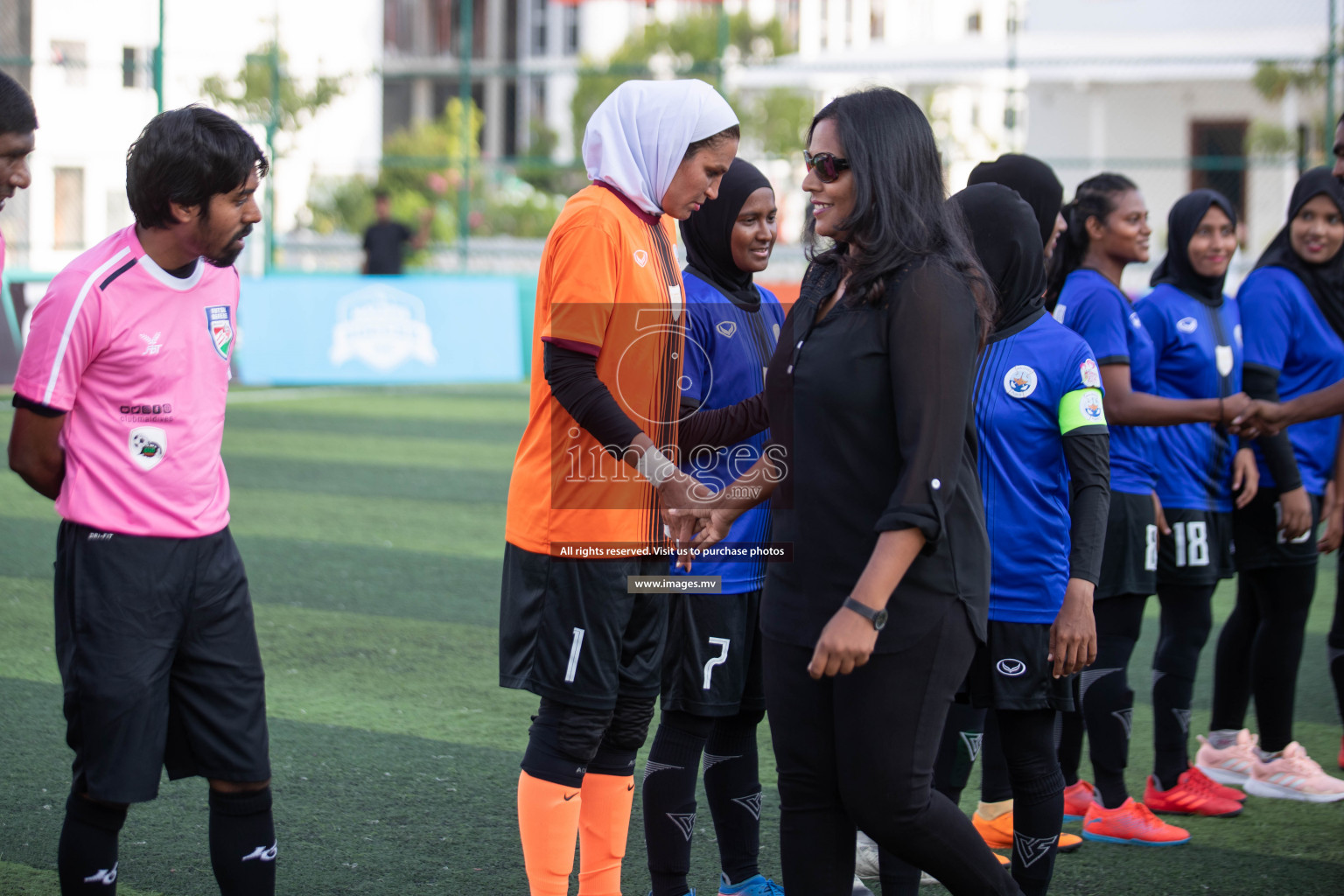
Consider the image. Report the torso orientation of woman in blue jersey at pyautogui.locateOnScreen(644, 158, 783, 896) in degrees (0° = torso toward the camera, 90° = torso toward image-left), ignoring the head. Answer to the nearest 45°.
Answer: approximately 315°

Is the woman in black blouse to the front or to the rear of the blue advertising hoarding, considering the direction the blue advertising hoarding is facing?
to the front

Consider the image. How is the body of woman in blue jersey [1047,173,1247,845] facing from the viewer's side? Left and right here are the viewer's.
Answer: facing to the right of the viewer

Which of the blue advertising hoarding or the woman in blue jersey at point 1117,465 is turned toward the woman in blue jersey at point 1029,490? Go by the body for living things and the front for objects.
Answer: the blue advertising hoarding

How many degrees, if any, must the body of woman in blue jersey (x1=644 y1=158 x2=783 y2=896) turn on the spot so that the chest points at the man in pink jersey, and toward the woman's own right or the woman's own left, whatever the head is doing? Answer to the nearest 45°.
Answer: approximately 90° to the woman's own right

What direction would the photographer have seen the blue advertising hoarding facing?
facing the viewer

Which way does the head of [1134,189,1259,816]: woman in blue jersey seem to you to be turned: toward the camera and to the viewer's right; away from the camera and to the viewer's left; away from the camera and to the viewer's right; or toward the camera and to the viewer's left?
toward the camera and to the viewer's right

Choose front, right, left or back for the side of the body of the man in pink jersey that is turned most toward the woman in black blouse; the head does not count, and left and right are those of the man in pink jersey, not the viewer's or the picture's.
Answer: front
